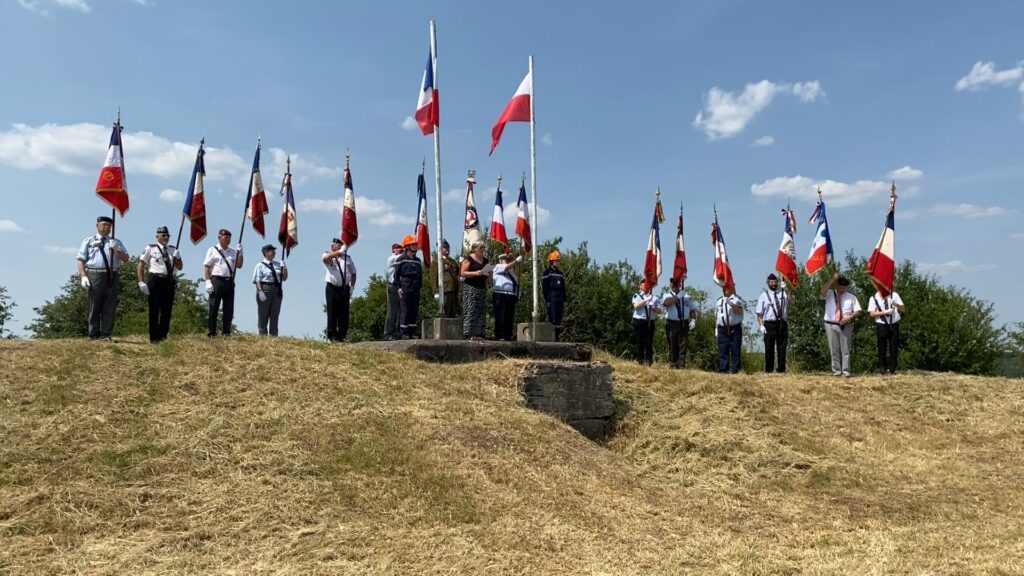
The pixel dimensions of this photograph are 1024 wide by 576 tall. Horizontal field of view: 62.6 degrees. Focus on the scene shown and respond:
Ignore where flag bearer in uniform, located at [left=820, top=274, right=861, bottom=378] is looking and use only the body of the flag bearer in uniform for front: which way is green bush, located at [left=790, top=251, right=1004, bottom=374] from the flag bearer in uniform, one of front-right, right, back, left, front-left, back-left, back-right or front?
back

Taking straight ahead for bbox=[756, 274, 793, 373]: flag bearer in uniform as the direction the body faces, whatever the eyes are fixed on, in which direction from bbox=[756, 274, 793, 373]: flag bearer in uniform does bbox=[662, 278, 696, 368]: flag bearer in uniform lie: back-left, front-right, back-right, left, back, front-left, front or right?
right

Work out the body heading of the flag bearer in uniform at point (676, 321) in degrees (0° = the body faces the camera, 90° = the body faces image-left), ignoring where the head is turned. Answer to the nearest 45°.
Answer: approximately 0°

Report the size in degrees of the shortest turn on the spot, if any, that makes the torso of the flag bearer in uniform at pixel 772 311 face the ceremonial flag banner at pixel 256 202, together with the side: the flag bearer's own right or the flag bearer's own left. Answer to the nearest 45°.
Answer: approximately 45° to the flag bearer's own right

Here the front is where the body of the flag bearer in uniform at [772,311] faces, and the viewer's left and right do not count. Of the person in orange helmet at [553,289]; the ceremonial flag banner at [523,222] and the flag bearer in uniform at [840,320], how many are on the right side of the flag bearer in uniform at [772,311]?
2

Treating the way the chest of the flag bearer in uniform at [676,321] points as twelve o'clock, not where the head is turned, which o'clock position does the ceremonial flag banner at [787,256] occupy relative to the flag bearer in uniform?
The ceremonial flag banner is roughly at 8 o'clock from the flag bearer in uniform.

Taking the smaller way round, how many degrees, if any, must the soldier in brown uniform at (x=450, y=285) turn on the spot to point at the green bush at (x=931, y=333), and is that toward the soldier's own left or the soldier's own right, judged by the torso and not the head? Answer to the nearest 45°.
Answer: approximately 135° to the soldier's own left

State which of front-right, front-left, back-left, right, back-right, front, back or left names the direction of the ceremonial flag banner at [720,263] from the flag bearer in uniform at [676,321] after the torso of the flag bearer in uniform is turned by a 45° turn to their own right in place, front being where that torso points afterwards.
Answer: back

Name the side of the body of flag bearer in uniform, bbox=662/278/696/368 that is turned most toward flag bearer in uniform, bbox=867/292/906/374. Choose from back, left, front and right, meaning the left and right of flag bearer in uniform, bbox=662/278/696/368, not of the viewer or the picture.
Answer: left

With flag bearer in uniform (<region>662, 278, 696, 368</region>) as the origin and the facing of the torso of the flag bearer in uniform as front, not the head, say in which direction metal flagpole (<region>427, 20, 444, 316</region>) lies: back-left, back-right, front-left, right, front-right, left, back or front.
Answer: front-right
